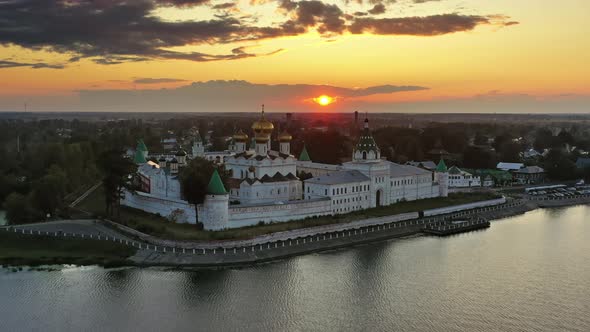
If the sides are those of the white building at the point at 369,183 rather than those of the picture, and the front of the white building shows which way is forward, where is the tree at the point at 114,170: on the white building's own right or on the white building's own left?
on the white building's own right

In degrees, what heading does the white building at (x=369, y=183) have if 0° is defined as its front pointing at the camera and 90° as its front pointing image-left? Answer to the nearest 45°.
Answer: approximately 315°

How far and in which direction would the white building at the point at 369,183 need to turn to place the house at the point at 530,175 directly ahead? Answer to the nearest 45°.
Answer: approximately 90° to its left

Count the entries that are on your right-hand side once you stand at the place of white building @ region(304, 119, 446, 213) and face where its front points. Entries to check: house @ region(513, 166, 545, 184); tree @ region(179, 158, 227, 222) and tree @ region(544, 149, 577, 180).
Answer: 1

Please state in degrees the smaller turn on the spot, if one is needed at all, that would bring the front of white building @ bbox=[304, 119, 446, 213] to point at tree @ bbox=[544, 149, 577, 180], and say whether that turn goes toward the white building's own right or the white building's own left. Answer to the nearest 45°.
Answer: approximately 90° to the white building's own left

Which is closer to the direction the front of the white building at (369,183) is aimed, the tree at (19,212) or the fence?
the fence

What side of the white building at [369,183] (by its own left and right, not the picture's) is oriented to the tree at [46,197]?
right

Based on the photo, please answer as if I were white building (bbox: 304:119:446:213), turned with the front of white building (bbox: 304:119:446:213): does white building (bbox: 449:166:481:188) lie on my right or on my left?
on my left

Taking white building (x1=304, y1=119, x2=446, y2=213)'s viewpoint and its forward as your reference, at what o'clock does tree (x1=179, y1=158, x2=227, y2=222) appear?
The tree is roughly at 3 o'clock from the white building.

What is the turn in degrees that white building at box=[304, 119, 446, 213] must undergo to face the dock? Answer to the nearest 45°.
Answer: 0° — it already faces it
